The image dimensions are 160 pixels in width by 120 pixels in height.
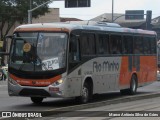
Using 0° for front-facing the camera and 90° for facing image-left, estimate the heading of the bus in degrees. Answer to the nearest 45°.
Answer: approximately 45°
